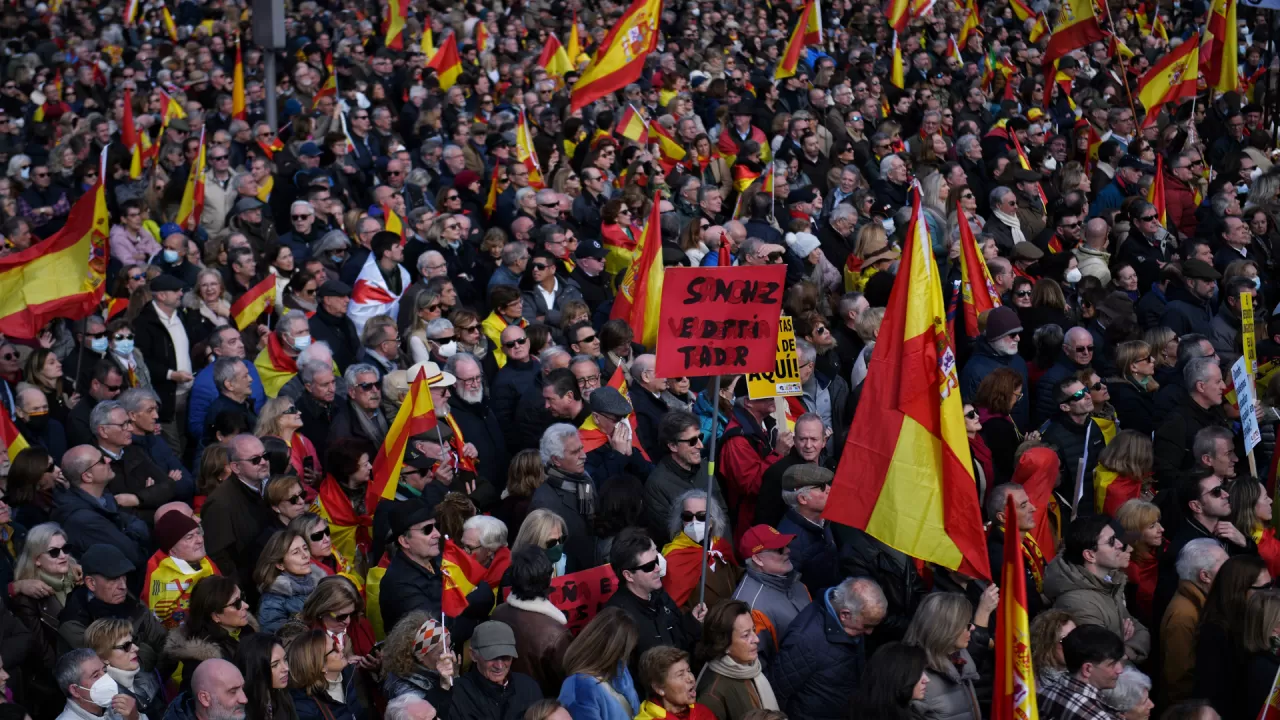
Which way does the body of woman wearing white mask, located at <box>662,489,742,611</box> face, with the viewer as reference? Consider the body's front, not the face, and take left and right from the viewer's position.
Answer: facing the viewer

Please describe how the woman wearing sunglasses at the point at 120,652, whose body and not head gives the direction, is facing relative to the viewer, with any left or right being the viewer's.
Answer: facing the viewer and to the right of the viewer

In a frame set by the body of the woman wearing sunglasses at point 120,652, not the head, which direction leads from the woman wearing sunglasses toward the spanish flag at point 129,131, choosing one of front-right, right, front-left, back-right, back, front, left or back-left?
back-left

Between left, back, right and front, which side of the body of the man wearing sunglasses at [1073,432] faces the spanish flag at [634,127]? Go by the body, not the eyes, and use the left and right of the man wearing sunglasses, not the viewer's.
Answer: back

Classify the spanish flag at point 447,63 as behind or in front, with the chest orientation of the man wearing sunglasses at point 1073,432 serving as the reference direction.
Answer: behind

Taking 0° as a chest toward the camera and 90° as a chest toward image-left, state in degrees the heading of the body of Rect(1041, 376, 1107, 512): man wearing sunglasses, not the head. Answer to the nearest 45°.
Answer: approximately 315°

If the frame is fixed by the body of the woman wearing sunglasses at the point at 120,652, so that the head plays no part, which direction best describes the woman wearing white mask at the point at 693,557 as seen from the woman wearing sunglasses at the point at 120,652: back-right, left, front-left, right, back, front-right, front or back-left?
front-left

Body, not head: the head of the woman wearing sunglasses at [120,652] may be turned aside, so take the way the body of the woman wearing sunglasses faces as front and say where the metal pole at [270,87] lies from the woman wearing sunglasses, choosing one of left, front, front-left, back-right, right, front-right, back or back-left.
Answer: back-left

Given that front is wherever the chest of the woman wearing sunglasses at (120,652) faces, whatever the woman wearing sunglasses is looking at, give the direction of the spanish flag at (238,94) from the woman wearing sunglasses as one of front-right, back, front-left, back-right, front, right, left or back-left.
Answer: back-left
